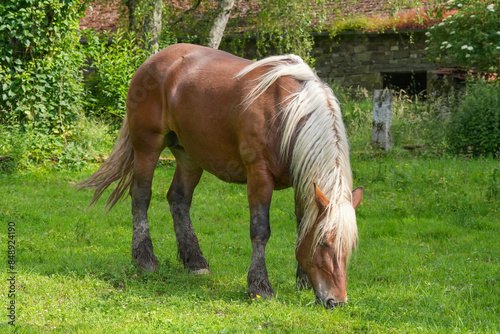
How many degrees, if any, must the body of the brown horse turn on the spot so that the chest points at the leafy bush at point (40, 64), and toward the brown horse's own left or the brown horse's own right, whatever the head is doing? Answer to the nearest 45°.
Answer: approximately 180°

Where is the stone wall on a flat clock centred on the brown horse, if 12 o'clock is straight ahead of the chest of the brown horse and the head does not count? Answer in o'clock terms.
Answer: The stone wall is roughly at 8 o'clock from the brown horse.

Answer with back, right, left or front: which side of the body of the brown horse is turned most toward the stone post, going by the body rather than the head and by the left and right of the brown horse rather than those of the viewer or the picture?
left

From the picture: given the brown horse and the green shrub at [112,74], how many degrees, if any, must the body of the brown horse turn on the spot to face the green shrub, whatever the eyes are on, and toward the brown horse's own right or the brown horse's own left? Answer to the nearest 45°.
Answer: approximately 135° to the brown horse's own left

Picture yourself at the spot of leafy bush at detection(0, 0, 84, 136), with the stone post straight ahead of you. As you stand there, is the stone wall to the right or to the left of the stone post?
left

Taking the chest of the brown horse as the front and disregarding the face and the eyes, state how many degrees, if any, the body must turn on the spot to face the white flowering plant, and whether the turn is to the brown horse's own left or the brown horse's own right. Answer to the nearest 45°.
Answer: approximately 90° to the brown horse's own left

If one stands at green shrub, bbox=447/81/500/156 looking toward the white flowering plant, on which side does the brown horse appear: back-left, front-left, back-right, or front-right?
back-left

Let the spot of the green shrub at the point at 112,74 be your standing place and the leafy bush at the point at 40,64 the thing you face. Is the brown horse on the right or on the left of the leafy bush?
left

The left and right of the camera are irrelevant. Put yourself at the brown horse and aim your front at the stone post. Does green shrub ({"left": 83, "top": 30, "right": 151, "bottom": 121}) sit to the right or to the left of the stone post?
left

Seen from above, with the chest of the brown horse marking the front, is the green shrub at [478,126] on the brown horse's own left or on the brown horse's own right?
on the brown horse's own left
